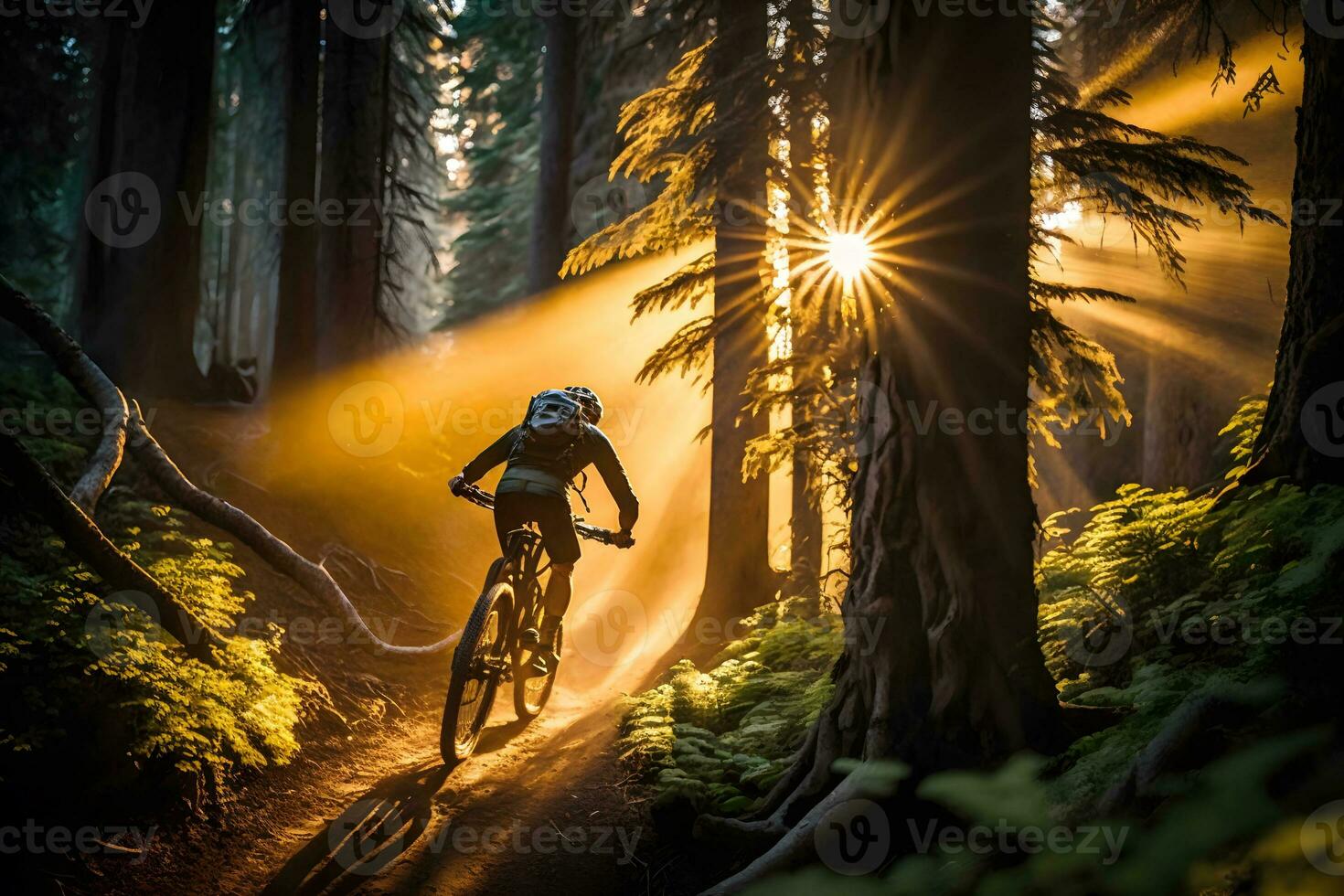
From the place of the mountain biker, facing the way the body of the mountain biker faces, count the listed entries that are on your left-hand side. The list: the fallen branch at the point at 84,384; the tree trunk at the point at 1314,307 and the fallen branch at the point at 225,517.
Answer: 2

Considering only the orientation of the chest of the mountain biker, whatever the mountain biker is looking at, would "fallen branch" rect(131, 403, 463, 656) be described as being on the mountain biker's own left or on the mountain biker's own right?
on the mountain biker's own left

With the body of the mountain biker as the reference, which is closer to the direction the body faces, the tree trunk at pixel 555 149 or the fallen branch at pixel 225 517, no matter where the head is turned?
the tree trunk

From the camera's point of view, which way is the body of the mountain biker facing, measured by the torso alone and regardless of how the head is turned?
away from the camera

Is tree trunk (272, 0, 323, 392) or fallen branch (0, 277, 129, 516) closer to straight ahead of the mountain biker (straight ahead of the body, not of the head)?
the tree trunk

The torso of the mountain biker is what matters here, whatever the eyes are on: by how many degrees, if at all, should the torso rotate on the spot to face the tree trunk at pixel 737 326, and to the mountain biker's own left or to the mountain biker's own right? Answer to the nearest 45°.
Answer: approximately 45° to the mountain biker's own right

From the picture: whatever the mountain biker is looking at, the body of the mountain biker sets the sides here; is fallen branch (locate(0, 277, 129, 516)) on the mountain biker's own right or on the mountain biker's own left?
on the mountain biker's own left

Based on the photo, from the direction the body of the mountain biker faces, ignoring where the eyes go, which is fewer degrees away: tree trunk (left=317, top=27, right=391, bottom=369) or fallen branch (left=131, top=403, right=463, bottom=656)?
the tree trunk

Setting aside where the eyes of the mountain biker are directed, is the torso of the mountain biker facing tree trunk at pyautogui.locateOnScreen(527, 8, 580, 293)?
yes

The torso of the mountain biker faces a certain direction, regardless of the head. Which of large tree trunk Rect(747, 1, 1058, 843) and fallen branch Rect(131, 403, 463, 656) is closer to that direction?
the fallen branch
